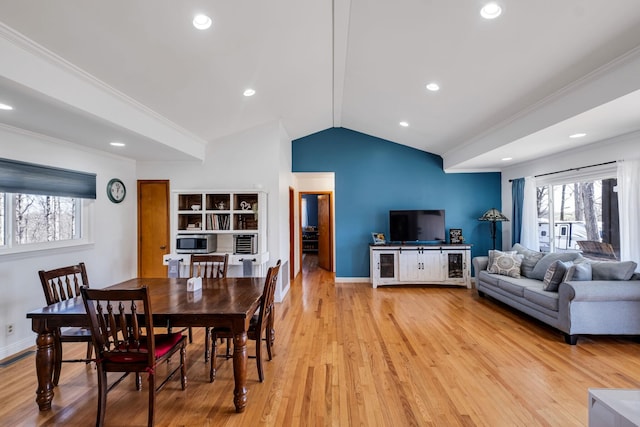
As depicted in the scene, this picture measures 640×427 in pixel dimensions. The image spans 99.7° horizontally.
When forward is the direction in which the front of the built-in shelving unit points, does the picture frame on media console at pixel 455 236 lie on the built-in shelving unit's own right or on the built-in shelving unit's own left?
on the built-in shelving unit's own left

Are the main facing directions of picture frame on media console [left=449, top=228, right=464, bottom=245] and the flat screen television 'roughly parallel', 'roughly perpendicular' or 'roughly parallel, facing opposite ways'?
roughly parallel

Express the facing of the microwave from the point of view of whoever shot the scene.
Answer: facing the viewer

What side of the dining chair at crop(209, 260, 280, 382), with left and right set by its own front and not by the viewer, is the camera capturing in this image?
left

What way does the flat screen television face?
toward the camera

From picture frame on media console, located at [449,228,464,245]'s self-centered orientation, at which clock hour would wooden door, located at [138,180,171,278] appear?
The wooden door is roughly at 2 o'clock from the picture frame on media console.

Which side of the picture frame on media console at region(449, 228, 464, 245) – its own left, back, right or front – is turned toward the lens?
front

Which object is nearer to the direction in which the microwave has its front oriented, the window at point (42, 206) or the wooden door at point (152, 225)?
the window

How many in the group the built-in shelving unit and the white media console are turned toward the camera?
2

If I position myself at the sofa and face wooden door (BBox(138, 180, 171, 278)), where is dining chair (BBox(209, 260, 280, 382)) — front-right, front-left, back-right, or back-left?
front-left

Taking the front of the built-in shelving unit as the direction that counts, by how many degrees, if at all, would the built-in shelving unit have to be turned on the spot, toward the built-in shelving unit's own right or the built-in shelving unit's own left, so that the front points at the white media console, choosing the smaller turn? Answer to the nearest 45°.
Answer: approximately 90° to the built-in shelving unit's own left

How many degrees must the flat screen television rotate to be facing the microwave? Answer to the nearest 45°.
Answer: approximately 45° to its right

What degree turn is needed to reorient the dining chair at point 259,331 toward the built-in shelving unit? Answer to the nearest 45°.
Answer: approximately 90° to its right

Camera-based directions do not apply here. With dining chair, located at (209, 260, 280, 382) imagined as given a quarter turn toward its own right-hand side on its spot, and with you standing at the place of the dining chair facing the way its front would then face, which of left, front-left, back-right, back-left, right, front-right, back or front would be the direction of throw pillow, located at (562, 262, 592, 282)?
right
